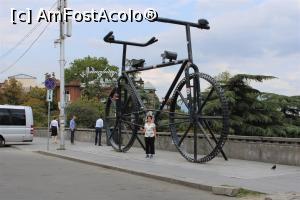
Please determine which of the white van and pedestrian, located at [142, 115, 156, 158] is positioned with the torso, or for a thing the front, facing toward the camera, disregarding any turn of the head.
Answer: the pedestrian

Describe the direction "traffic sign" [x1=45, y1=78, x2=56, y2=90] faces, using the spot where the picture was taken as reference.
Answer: facing the viewer

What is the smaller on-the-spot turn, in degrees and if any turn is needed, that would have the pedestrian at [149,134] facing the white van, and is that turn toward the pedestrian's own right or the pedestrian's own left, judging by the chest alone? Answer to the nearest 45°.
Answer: approximately 135° to the pedestrian's own right

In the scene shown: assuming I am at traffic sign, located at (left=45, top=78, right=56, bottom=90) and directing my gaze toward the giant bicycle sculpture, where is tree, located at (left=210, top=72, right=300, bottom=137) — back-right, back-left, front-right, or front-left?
front-left

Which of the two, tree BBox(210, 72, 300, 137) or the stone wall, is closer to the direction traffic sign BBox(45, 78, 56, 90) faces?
the stone wall

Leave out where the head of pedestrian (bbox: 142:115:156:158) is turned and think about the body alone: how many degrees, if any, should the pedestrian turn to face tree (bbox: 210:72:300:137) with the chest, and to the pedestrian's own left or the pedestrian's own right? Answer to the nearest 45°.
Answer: approximately 135° to the pedestrian's own left

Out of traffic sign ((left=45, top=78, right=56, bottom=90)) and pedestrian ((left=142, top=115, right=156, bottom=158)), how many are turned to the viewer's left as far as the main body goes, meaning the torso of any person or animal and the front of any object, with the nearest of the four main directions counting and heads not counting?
0

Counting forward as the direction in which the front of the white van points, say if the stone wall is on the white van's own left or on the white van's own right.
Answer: on the white van's own left
